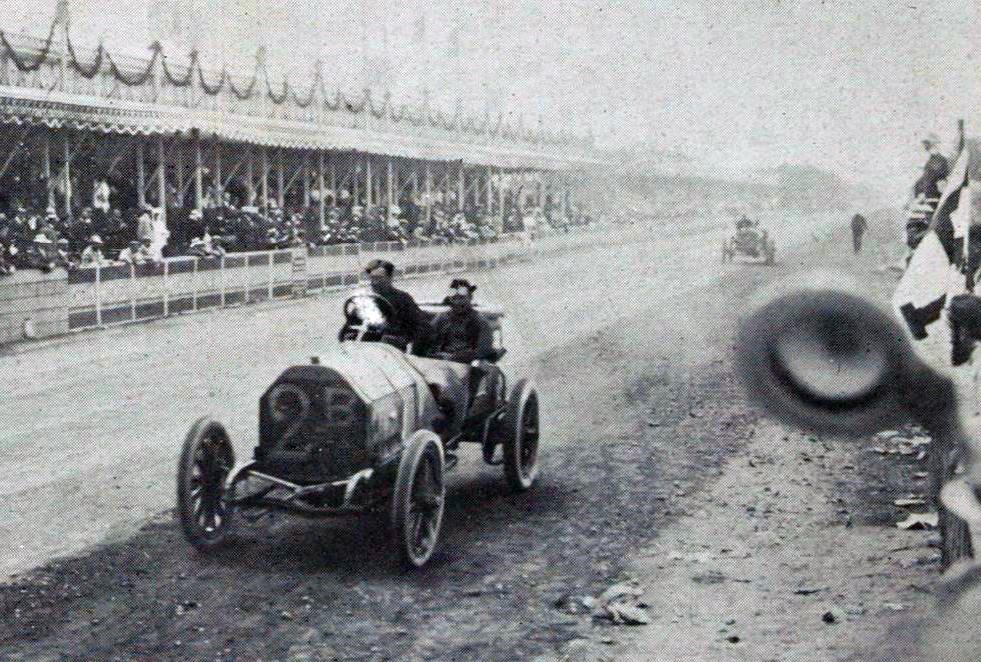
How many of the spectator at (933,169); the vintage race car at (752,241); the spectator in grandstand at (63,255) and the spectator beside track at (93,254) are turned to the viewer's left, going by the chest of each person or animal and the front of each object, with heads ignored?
1

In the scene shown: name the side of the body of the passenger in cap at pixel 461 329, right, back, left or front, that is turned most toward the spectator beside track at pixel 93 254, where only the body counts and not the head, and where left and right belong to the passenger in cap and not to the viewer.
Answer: right

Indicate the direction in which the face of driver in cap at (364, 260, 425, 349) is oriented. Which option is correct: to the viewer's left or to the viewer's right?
to the viewer's left

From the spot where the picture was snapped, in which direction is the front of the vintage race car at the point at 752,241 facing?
facing the viewer

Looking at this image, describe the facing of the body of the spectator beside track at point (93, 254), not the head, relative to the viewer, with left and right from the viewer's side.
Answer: facing the viewer and to the right of the viewer

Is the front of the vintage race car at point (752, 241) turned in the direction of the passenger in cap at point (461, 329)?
yes

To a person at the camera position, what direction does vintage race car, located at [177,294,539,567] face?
facing the viewer and to the left of the viewer

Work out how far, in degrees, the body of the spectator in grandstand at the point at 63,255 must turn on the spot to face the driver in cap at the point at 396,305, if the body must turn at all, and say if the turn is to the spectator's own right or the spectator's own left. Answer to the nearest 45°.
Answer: approximately 45° to the spectator's own right

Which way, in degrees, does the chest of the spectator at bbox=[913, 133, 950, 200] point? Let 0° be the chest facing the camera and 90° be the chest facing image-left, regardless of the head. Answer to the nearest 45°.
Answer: approximately 90°

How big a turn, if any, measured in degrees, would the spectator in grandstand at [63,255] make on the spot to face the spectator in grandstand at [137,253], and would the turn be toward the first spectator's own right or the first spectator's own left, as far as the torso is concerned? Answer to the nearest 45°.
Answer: approximately 90° to the first spectator's own left

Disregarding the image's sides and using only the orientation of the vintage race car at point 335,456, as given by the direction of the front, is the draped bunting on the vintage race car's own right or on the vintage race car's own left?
on the vintage race car's own right

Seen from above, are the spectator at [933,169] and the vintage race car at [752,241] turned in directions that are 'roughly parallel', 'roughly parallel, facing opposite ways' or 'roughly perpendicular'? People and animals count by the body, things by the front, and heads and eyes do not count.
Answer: roughly perpendicular
